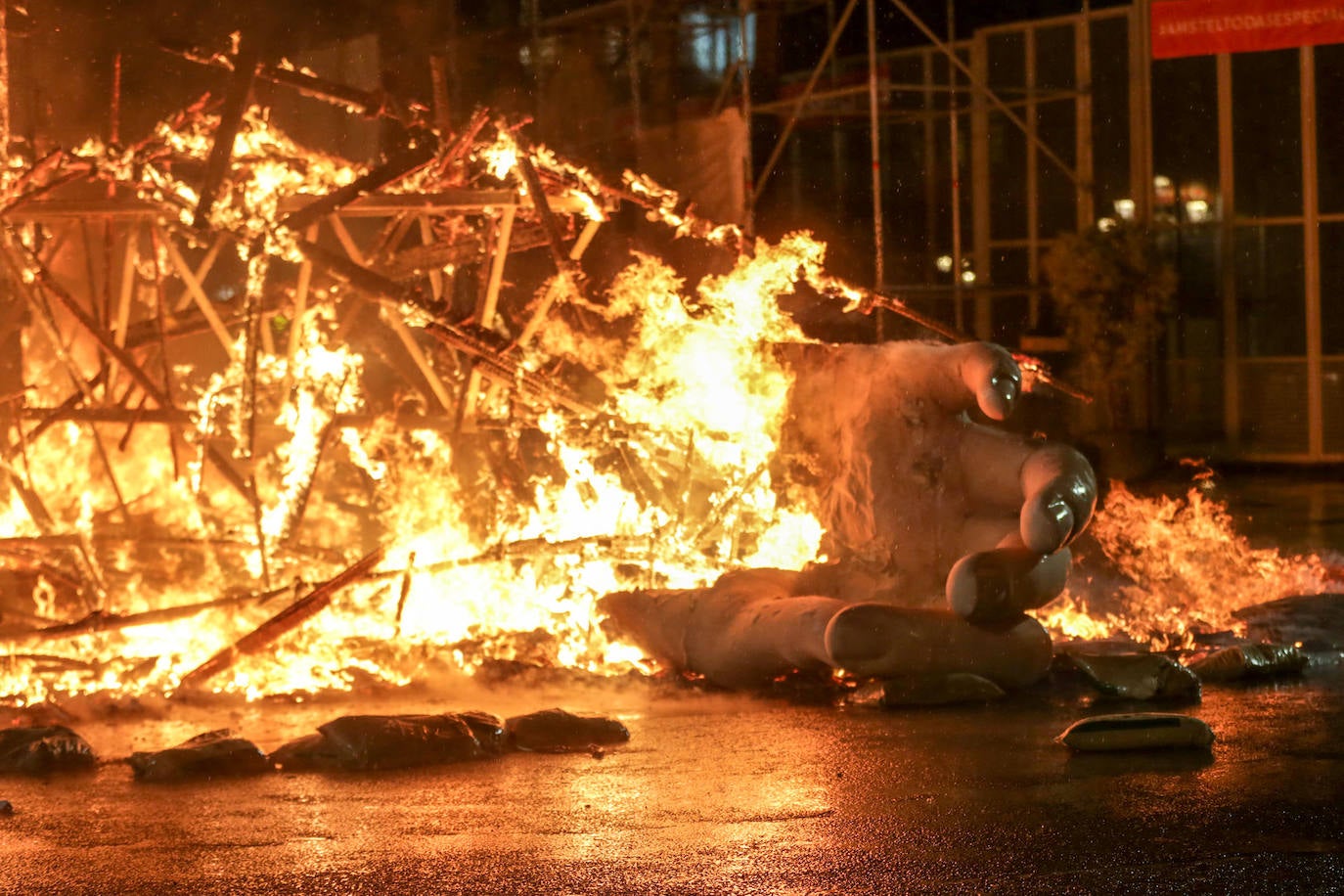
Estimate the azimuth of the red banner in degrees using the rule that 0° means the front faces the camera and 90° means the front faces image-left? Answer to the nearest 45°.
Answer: approximately 0°

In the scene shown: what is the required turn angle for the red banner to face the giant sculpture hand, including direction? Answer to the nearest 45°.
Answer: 0° — it already faces it

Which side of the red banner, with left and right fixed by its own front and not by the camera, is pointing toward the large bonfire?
front
